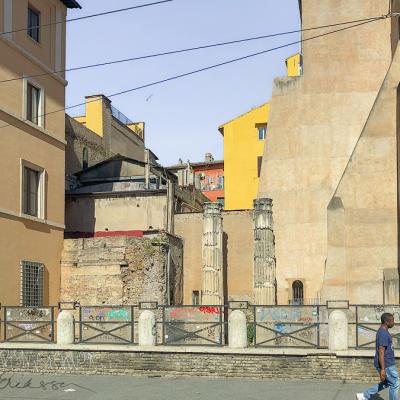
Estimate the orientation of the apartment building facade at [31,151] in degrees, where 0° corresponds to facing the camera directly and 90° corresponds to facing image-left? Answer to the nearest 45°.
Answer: approximately 315°

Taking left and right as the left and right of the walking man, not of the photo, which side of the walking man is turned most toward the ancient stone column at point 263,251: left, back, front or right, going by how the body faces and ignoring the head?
left

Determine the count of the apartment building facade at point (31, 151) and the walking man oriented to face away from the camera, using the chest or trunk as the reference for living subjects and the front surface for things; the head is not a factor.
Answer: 0

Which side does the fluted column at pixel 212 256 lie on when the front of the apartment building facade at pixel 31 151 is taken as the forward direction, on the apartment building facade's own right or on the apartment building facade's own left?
on the apartment building facade's own left

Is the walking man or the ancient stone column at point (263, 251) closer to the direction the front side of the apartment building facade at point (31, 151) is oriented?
the walking man

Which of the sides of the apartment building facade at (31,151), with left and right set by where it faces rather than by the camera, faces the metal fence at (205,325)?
front

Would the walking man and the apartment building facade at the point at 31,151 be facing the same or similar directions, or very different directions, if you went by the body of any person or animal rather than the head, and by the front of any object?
same or similar directions

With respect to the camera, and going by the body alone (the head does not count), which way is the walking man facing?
to the viewer's right

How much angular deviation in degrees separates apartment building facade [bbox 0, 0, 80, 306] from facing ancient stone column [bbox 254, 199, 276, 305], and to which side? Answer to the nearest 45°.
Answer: approximately 90° to its left

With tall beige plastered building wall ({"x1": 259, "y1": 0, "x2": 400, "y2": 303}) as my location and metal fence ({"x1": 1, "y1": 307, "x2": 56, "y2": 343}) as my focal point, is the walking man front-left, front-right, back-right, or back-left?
front-left

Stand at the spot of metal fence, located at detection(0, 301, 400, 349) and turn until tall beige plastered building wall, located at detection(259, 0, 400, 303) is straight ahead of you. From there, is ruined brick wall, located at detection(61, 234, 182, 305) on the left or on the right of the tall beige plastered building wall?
left
